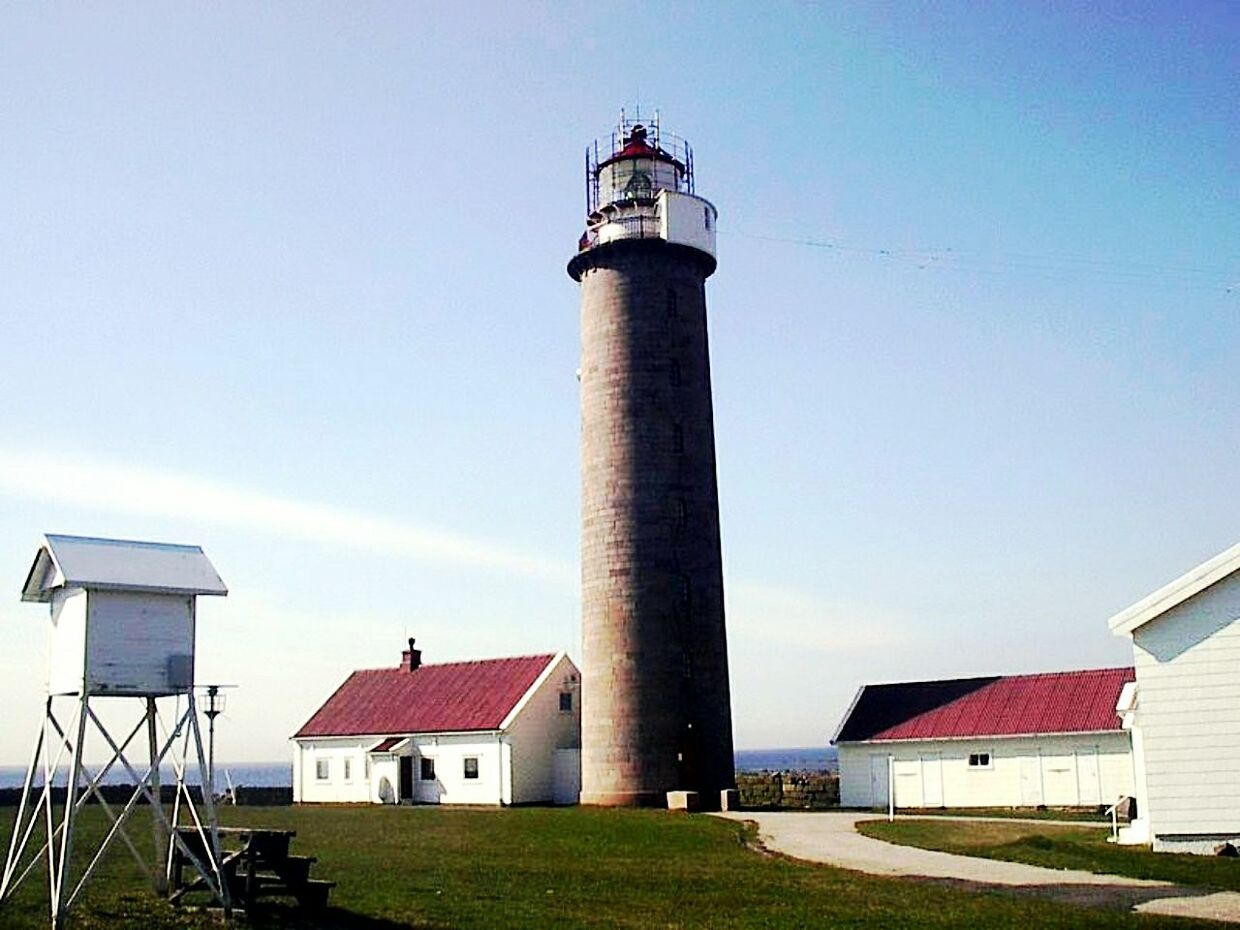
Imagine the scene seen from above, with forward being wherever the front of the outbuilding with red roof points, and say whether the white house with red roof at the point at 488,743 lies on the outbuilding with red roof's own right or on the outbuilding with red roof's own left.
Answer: on the outbuilding with red roof's own right

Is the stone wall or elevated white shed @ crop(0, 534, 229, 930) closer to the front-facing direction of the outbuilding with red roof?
the elevated white shed

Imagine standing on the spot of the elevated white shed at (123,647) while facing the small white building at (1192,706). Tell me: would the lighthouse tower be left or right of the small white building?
left

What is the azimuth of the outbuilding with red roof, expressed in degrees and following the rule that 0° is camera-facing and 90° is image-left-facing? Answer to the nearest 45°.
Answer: approximately 0°

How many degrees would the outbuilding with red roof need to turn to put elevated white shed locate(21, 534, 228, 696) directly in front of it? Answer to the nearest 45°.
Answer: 0° — it already faces it

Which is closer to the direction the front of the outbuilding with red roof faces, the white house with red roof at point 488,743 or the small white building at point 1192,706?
the small white building

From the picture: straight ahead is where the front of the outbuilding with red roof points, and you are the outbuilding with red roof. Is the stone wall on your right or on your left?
on your right

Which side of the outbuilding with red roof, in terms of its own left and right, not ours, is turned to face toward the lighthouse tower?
right

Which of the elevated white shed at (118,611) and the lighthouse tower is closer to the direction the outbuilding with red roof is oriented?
the elevated white shed

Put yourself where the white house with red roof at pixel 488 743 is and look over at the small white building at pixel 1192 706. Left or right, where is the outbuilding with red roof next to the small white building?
left

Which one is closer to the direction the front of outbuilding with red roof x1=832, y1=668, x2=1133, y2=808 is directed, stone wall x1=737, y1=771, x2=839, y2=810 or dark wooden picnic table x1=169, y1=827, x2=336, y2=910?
the dark wooden picnic table

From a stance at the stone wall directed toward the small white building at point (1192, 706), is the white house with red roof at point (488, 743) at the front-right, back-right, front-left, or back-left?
back-right

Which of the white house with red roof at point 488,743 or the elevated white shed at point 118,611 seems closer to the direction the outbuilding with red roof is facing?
the elevated white shed

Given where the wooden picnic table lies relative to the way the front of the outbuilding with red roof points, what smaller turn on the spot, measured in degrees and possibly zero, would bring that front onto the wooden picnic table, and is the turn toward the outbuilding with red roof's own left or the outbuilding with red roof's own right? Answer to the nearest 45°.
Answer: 0° — it already faces it

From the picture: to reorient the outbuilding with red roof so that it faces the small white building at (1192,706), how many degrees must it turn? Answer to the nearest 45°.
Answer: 0° — it already faces it
